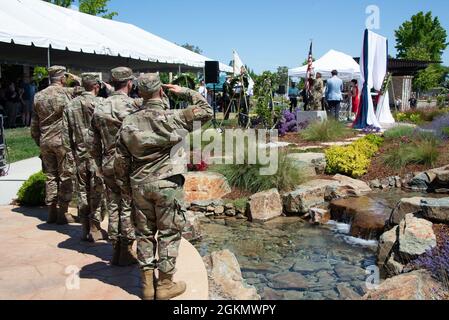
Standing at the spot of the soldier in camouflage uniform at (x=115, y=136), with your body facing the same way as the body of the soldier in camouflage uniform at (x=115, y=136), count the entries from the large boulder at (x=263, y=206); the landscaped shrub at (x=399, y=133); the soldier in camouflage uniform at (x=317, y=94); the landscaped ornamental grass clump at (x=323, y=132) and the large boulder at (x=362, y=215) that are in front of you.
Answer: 5

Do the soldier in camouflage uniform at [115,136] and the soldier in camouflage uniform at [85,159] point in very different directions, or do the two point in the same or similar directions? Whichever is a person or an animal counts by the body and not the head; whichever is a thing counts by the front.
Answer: same or similar directions

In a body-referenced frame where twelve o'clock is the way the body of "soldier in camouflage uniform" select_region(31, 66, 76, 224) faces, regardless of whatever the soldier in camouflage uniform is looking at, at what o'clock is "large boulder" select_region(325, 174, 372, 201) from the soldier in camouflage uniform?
The large boulder is roughly at 1 o'clock from the soldier in camouflage uniform.

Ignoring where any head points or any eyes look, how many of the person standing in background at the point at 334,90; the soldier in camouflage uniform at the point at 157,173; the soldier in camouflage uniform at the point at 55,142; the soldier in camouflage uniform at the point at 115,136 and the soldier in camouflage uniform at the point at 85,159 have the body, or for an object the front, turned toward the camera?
0

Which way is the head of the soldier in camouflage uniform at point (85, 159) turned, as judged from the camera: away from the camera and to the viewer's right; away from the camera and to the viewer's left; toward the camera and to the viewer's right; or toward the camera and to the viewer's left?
away from the camera and to the viewer's right

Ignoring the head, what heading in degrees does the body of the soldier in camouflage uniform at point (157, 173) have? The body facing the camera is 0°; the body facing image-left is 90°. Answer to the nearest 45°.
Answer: approximately 225°

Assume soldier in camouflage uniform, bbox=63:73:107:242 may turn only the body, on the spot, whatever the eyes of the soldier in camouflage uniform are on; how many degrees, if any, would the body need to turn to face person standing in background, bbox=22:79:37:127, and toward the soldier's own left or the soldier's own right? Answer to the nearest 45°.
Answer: approximately 45° to the soldier's own left

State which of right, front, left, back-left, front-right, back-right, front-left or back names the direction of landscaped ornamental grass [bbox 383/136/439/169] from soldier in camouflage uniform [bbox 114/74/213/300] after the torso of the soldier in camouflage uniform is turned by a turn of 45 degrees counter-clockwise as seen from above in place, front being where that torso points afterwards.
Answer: front-right

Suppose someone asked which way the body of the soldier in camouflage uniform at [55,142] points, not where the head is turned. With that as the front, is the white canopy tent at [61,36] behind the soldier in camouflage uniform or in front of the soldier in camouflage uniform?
in front

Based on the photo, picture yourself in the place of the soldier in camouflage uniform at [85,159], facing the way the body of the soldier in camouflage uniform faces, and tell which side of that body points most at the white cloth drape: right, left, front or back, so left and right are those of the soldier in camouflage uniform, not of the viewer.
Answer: front

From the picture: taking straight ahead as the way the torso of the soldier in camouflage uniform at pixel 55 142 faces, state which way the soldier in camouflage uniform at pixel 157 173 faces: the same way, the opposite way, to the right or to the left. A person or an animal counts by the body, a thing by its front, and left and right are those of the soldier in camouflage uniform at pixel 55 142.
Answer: the same way

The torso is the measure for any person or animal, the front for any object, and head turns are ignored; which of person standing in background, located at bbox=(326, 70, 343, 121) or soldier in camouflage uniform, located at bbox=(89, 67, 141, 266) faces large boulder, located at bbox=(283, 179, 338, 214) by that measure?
the soldier in camouflage uniform

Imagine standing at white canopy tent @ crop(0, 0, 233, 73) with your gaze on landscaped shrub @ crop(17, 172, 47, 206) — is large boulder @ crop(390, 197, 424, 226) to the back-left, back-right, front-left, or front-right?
front-left

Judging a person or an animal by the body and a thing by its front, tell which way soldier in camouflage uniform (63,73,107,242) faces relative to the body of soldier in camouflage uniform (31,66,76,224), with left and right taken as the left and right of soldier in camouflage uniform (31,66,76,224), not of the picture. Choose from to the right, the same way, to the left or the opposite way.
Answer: the same way

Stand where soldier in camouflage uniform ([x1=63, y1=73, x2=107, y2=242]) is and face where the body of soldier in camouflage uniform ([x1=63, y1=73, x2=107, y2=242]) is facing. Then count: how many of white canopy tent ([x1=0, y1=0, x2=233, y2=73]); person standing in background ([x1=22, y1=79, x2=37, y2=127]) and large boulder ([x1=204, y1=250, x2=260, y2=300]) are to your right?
1

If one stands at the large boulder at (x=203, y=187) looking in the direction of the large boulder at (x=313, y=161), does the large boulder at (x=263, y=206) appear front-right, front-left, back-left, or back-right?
front-right

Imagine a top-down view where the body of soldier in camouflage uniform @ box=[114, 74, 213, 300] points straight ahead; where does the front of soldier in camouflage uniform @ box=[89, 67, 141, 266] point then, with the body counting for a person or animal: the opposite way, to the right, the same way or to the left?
the same way

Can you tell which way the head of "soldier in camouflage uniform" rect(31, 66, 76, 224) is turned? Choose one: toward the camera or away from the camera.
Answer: away from the camera

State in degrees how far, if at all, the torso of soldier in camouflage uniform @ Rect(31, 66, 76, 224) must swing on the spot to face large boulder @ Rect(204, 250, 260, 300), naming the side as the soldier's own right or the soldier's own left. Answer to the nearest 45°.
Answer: approximately 90° to the soldier's own right

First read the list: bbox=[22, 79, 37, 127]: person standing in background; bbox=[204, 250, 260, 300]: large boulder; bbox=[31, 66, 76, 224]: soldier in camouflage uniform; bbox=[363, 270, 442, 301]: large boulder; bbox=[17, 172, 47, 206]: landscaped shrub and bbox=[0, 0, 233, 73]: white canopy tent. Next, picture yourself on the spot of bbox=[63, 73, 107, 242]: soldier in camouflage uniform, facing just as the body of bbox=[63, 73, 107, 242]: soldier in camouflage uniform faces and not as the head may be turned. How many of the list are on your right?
2

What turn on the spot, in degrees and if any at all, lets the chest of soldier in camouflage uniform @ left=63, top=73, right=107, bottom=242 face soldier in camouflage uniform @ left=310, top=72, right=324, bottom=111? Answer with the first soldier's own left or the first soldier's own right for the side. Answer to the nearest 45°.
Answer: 0° — they already face them
